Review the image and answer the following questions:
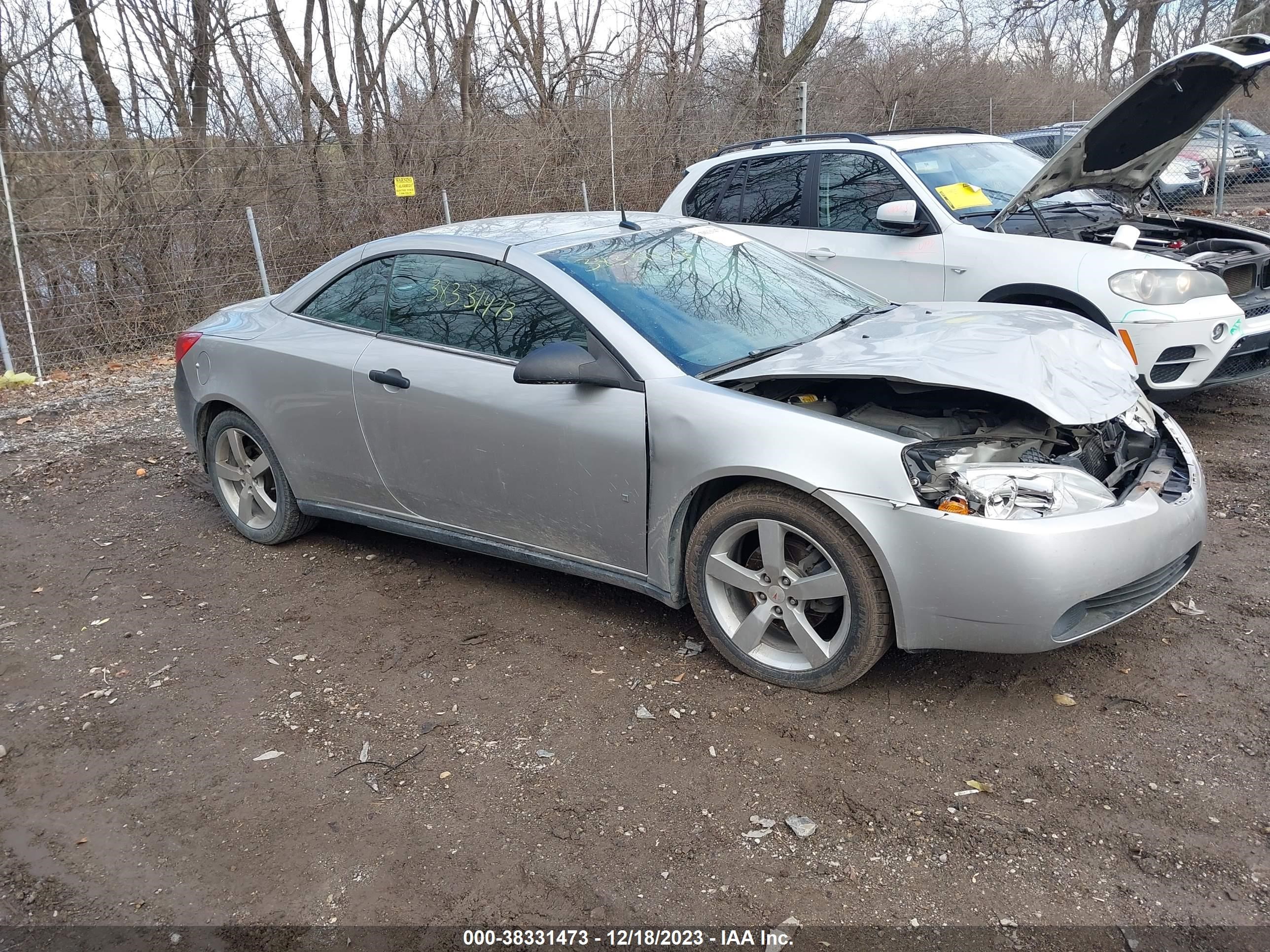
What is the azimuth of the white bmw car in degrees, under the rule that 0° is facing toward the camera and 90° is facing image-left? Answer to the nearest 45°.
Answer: approximately 315°

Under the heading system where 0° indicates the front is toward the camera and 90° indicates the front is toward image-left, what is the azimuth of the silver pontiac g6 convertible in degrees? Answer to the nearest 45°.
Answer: approximately 315°

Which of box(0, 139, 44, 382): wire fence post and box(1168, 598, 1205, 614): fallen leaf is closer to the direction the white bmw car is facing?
the fallen leaf

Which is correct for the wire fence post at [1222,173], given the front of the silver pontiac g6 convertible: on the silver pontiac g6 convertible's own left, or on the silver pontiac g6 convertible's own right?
on the silver pontiac g6 convertible's own left

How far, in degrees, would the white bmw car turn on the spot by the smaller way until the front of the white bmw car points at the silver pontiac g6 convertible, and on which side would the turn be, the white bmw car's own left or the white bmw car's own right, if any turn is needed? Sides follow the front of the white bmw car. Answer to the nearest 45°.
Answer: approximately 45° to the white bmw car's own right

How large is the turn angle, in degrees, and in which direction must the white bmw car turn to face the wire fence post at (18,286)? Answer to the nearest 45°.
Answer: approximately 135° to its right

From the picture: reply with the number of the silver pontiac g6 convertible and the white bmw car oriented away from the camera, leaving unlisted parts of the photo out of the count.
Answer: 0

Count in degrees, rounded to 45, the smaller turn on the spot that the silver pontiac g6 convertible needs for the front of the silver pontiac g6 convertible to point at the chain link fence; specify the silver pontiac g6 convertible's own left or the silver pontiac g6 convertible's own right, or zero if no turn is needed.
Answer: approximately 180°

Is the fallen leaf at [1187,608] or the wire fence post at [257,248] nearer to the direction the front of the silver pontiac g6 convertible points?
the fallen leaf
